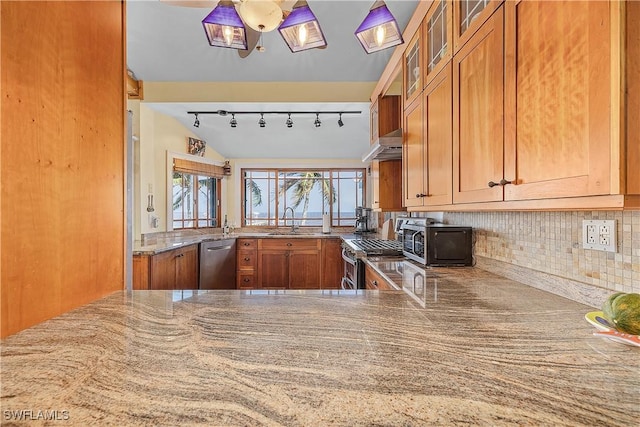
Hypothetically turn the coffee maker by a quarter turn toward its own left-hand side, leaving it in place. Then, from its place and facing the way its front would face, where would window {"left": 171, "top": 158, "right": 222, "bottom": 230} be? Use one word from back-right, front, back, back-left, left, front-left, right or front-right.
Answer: back-right

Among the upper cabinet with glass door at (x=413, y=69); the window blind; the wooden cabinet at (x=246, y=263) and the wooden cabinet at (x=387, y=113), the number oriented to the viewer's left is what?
2

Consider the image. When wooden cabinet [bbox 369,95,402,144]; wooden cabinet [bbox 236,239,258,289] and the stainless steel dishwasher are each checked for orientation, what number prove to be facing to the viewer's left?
1

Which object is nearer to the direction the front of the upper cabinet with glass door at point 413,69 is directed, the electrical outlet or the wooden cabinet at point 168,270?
the wooden cabinet

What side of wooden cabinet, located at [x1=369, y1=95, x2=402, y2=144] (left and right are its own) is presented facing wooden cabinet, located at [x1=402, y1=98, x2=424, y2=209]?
left

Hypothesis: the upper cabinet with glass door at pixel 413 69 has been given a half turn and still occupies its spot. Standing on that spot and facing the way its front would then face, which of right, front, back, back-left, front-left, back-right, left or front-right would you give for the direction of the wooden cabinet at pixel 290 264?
back-left

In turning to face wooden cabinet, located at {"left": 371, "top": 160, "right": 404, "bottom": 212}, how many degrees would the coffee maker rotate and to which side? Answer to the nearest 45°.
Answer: approximately 45° to its left

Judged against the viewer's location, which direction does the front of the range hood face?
facing to the left of the viewer

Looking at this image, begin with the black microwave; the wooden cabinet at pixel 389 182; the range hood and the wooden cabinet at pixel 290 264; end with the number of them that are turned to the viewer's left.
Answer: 3

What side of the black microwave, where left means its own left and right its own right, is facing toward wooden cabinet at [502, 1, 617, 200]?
left

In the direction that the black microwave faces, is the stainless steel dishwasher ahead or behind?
ahead
